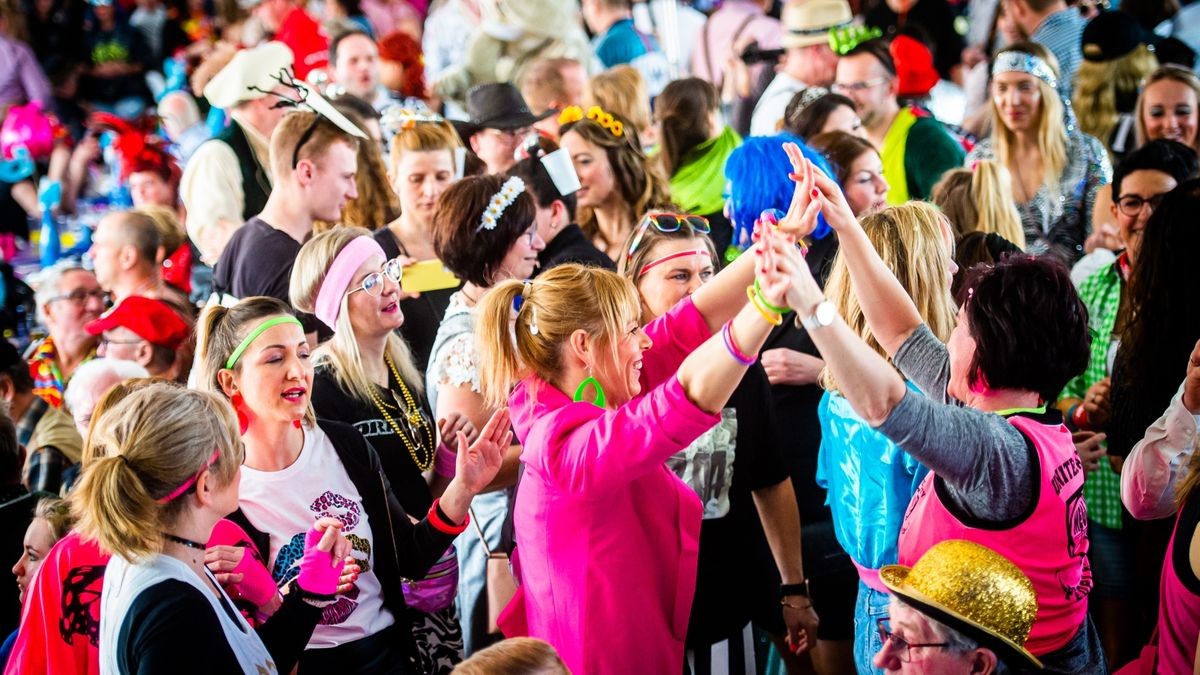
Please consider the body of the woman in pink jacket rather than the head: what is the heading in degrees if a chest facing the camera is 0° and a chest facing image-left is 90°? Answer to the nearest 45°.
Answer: approximately 270°

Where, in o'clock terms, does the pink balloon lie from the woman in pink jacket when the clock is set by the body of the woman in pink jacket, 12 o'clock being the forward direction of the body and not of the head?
The pink balloon is roughly at 8 o'clock from the woman in pink jacket.

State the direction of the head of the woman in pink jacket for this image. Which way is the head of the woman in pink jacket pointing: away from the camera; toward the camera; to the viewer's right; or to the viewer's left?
to the viewer's right
